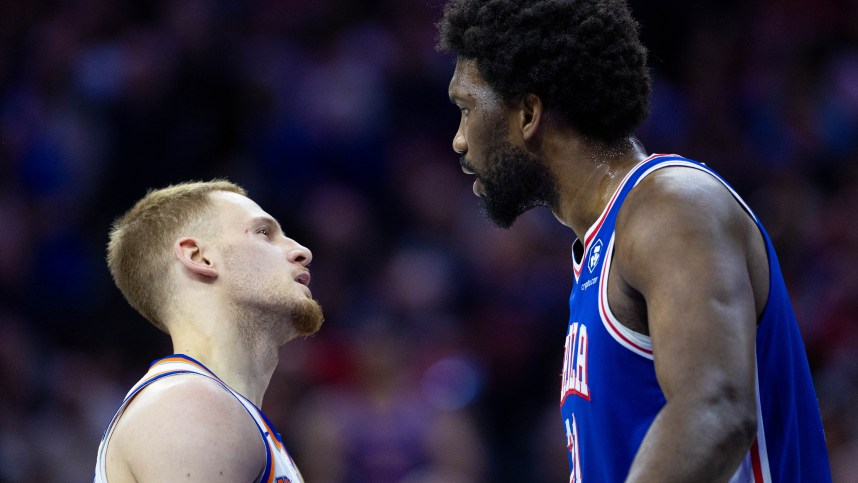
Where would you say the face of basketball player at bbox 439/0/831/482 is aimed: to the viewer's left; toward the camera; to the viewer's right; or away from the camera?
to the viewer's left

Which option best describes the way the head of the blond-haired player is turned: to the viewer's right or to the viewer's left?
to the viewer's right

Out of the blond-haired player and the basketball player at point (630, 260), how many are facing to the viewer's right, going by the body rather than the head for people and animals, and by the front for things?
1

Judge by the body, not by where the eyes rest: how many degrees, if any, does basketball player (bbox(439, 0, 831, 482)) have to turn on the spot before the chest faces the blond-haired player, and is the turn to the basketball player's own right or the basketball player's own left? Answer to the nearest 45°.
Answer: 0° — they already face them

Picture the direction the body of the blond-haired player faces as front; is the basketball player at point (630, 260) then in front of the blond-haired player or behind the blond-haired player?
in front

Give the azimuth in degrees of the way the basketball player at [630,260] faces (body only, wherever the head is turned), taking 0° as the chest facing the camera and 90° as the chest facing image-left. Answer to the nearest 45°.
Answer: approximately 90°

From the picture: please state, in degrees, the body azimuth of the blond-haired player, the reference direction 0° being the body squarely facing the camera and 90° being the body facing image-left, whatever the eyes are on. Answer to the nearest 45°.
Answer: approximately 270°

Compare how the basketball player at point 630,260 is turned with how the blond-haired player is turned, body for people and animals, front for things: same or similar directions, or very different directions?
very different directions
